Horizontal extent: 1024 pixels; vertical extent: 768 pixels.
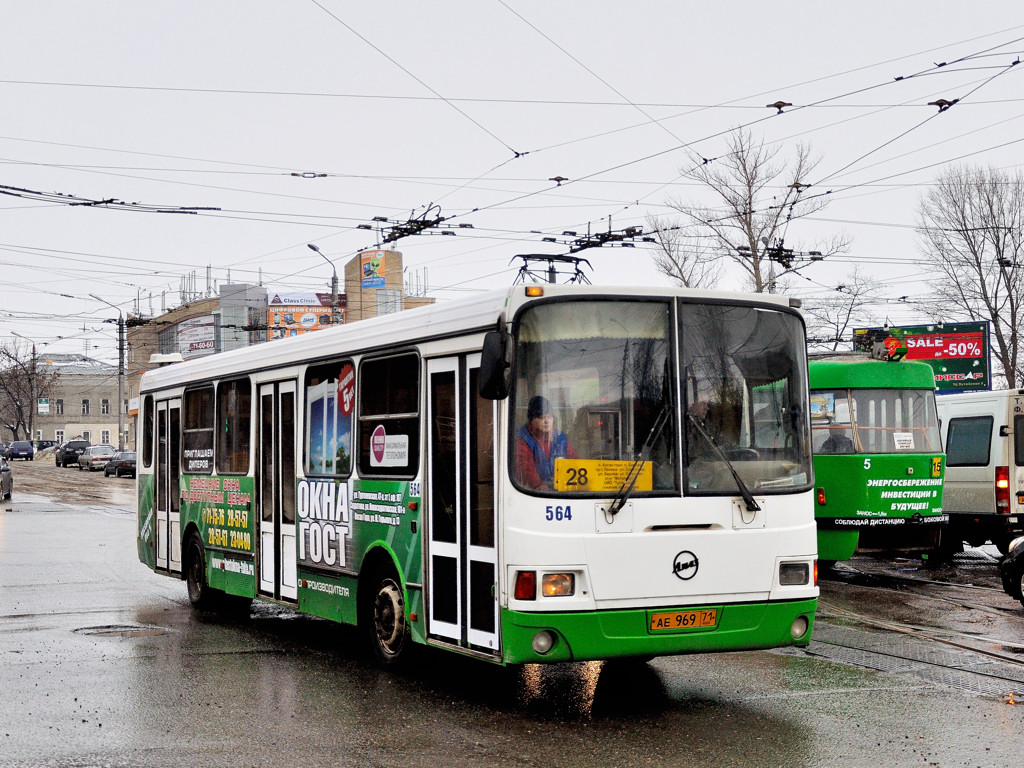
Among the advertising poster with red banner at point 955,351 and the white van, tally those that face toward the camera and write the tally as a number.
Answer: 1

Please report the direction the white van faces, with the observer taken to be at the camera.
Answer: facing away from the viewer and to the left of the viewer

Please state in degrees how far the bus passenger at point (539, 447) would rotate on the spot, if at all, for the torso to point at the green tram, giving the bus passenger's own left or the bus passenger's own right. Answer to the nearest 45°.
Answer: approximately 90° to the bus passenger's own left

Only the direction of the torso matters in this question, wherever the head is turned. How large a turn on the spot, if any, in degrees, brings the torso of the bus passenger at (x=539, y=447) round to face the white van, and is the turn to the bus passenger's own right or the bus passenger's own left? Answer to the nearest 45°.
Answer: approximately 90° to the bus passenger's own left

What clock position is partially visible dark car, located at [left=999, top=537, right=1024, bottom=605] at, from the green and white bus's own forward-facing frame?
The partially visible dark car is roughly at 9 o'clock from the green and white bus.

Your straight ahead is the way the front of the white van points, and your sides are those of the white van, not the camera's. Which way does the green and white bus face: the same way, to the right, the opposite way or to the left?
the opposite way

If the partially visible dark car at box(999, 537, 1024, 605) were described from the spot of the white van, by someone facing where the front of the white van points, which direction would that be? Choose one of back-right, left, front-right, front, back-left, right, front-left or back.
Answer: back-left

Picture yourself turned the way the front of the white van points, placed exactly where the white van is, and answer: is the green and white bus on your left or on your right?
on your left
